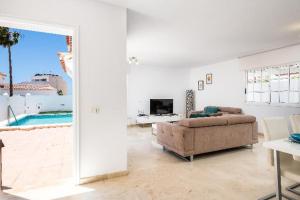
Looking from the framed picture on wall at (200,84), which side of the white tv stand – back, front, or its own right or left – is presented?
left

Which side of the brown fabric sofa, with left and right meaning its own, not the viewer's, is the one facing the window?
right

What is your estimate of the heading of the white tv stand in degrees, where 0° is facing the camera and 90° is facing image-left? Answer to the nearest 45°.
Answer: approximately 315°

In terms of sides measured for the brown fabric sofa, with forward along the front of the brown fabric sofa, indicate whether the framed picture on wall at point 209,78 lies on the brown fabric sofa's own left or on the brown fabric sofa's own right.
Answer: on the brown fabric sofa's own right

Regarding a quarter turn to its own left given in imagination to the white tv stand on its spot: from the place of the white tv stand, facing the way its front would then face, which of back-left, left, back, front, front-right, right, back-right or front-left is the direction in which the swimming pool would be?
back-left

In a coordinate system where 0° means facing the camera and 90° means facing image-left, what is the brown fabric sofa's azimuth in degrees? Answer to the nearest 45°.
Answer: approximately 135°

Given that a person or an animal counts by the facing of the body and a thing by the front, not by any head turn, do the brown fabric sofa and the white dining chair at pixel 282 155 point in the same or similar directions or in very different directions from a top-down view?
very different directions

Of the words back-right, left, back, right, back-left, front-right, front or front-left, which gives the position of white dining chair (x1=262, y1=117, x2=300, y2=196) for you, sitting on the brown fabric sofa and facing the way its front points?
back

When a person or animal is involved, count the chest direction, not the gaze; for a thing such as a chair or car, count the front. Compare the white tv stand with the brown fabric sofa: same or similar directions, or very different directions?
very different directions
